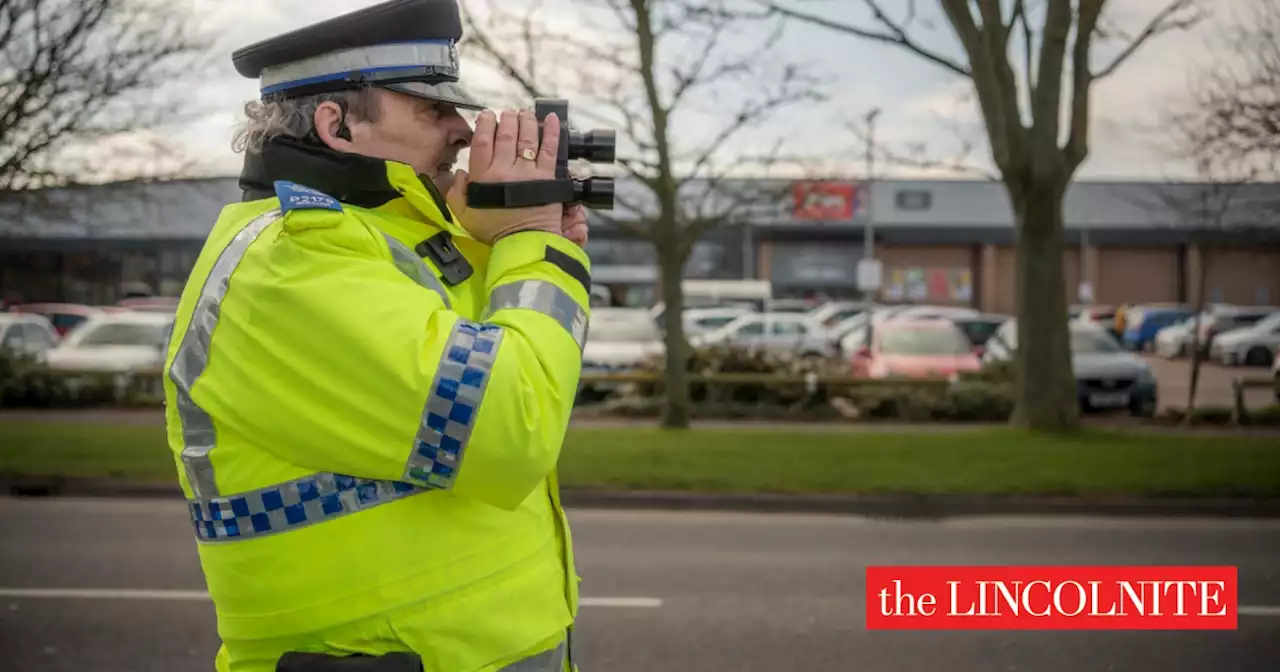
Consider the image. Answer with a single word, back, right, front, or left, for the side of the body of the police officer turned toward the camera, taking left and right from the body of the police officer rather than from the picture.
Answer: right

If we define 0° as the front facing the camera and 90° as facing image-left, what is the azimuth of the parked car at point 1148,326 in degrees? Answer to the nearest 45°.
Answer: approximately 45°

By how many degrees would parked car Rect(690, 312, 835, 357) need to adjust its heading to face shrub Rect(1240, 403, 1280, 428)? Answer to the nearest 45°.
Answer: approximately 135° to its left

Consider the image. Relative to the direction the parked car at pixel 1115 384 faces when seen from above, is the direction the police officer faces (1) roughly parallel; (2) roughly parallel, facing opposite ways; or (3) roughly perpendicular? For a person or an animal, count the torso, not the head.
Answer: roughly perpendicular

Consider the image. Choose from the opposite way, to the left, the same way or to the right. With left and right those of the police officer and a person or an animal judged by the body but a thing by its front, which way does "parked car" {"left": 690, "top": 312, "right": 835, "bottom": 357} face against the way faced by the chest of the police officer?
the opposite way

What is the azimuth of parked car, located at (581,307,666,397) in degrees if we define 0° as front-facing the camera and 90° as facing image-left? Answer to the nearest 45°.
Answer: approximately 0°

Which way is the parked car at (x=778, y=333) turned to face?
to the viewer's left

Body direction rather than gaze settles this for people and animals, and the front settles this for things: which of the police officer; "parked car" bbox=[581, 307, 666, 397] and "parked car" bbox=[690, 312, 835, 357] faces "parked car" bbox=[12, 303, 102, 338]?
"parked car" bbox=[690, 312, 835, 357]

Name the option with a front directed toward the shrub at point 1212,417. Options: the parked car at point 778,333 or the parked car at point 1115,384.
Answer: the parked car at point 1115,384

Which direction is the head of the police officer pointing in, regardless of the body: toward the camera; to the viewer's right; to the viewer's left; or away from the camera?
to the viewer's right
